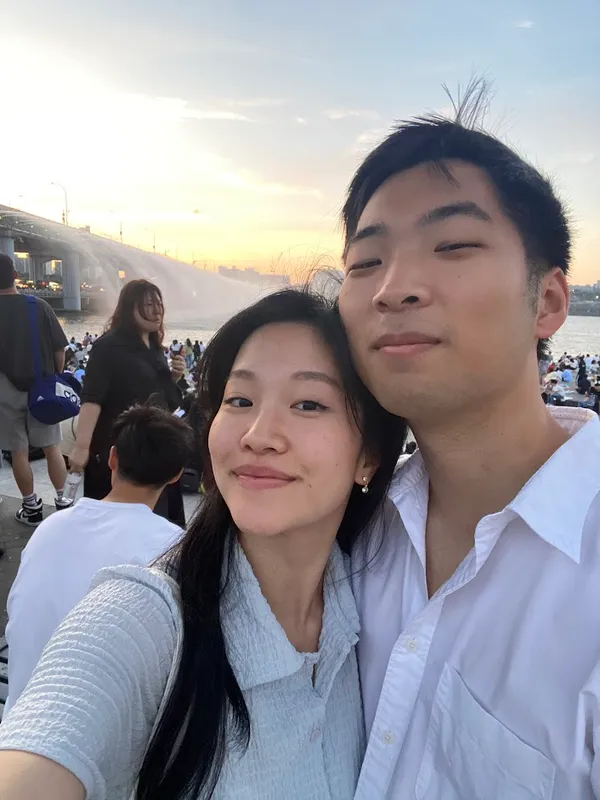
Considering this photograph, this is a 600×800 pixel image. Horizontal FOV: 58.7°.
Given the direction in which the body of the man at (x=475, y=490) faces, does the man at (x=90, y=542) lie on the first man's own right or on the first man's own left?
on the first man's own right

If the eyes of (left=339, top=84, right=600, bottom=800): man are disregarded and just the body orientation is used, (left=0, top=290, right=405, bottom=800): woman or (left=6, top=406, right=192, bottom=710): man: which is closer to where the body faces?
the woman

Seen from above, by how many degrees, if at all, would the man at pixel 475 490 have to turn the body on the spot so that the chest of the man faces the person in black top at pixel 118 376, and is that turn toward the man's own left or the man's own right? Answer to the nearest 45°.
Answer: approximately 90° to the man's own right

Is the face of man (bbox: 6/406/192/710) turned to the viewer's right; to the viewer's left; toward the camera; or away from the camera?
away from the camera

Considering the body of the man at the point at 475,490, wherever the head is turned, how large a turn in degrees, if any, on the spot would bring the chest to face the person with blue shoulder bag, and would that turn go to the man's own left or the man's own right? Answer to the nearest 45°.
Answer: approximately 90° to the man's own right

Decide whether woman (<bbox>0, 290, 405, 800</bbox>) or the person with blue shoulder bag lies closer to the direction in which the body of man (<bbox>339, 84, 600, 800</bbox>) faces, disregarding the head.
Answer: the woman

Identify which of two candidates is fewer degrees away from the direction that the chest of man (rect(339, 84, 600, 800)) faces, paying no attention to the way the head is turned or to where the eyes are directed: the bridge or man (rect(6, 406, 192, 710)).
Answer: the man

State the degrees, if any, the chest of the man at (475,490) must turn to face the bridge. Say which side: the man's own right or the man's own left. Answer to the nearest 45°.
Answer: approximately 90° to the man's own right

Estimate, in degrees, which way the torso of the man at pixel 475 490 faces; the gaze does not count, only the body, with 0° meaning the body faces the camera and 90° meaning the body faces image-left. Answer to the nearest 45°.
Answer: approximately 45°
